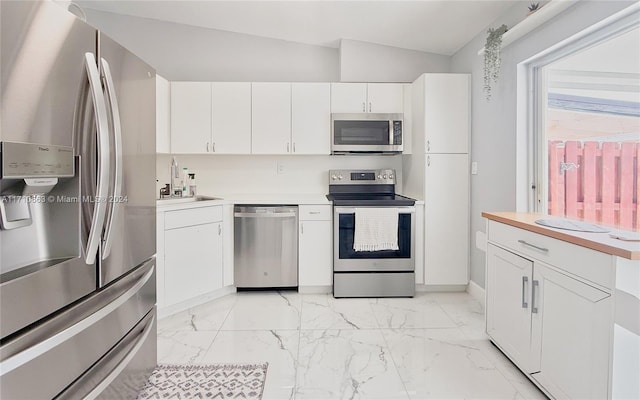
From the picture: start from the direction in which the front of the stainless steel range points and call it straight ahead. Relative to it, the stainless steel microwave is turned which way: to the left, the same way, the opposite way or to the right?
the same way

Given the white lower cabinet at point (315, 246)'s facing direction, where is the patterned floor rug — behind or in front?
in front

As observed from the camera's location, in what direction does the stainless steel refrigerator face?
facing the viewer and to the right of the viewer

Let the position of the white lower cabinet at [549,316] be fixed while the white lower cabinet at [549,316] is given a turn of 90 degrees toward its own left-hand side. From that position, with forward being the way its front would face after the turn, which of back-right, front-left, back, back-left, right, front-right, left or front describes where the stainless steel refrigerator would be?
right

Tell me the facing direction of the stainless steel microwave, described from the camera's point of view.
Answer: facing the viewer

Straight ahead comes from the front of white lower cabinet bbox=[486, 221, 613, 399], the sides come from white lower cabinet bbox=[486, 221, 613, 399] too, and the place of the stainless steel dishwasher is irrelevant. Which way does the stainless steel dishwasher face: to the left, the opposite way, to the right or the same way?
to the left

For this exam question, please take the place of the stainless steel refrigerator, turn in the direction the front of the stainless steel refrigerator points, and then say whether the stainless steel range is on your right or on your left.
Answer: on your left

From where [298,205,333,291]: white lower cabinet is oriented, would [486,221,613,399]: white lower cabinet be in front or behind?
in front

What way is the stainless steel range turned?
toward the camera

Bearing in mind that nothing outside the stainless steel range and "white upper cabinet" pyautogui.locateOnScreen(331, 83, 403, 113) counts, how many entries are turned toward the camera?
2

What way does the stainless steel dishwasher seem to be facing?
toward the camera
